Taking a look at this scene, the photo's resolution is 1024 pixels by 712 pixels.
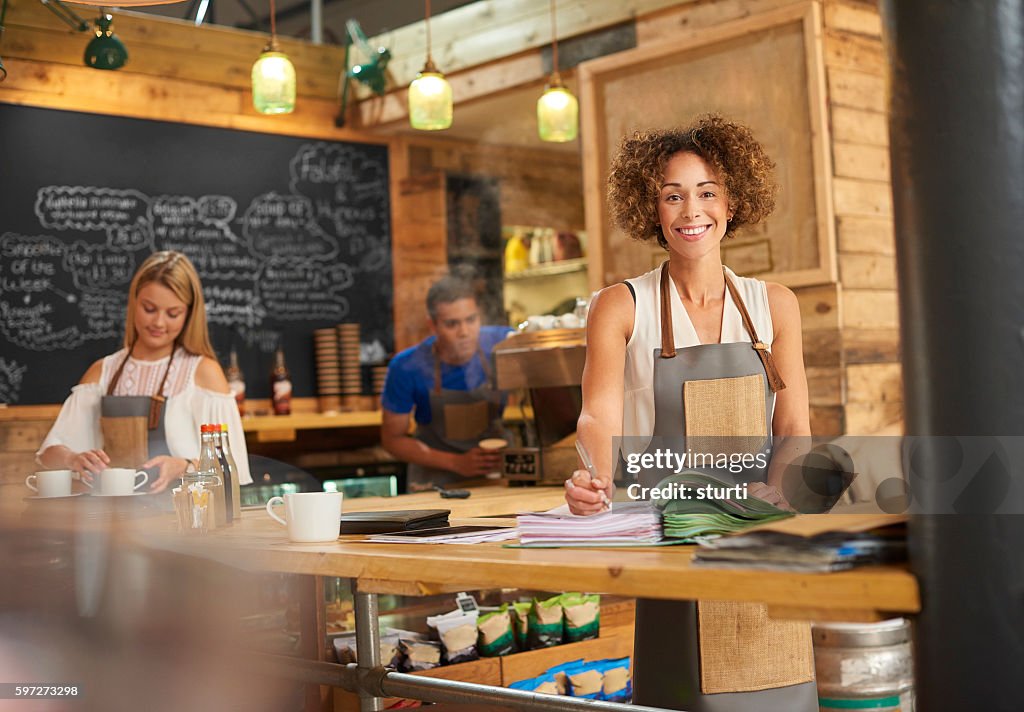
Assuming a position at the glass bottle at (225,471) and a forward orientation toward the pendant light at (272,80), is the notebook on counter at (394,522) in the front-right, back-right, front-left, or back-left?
back-right

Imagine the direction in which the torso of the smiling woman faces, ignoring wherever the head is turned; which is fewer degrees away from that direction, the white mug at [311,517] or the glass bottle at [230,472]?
the white mug

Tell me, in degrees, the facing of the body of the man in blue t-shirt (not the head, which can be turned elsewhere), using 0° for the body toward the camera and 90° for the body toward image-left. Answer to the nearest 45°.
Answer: approximately 315°

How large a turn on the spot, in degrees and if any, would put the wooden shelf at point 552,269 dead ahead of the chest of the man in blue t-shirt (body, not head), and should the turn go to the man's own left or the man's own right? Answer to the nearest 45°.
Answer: approximately 135° to the man's own left

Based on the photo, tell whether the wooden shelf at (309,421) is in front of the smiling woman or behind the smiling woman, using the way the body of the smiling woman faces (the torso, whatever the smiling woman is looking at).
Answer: behind

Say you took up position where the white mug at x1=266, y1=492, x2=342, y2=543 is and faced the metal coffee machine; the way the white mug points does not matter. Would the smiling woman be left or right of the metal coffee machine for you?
right

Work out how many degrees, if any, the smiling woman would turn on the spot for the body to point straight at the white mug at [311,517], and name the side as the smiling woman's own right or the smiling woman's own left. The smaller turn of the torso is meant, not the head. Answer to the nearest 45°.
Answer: approximately 45° to the smiling woman's own right

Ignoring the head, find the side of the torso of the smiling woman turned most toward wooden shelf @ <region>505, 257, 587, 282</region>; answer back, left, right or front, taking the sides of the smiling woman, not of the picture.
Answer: back
